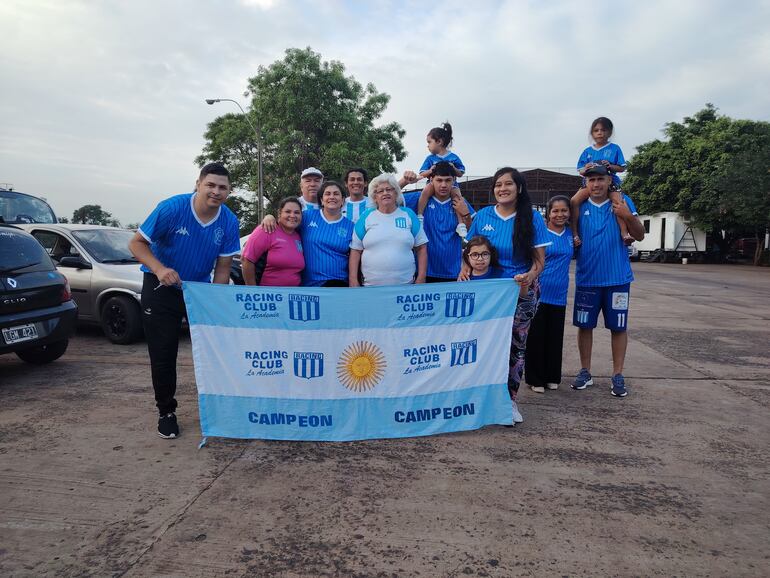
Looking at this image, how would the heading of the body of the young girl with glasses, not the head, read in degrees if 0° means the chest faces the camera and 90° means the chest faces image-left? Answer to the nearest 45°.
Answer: approximately 0°

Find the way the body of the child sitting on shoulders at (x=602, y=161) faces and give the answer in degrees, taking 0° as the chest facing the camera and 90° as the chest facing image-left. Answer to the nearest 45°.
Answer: approximately 0°

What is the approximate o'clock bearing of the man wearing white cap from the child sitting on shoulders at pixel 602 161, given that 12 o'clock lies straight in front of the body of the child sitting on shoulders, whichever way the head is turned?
The man wearing white cap is roughly at 2 o'clock from the child sitting on shoulders.

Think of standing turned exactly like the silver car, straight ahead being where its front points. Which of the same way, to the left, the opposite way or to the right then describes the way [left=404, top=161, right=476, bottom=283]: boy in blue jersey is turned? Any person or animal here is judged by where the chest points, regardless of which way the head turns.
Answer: to the right

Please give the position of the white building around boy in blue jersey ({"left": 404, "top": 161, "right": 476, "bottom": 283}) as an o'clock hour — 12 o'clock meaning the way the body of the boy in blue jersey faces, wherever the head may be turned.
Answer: The white building is roughly at 7 o'clock from the boy in blue jersey.
